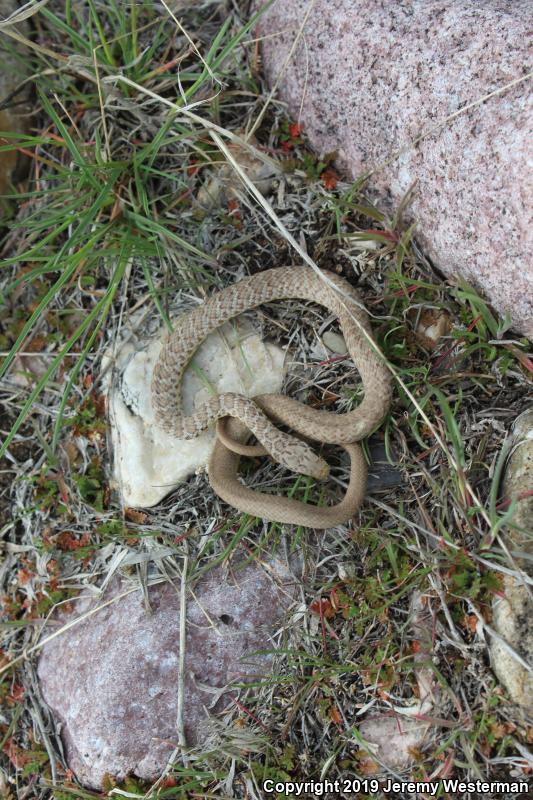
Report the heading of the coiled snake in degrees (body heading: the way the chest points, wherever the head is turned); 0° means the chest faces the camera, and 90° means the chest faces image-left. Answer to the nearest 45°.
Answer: approximately 315°

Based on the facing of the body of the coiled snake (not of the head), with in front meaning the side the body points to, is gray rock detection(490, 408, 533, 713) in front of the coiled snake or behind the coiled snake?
in front
